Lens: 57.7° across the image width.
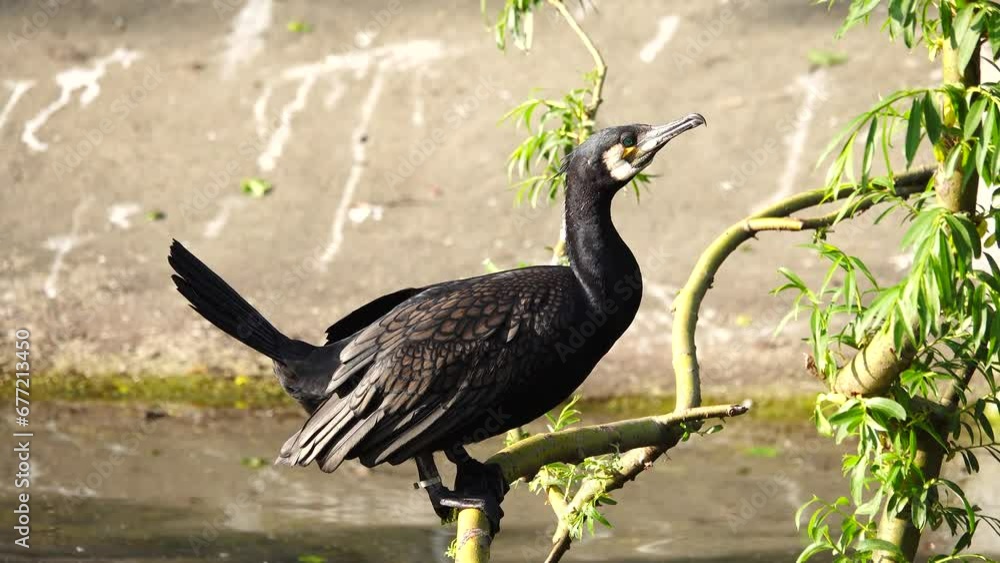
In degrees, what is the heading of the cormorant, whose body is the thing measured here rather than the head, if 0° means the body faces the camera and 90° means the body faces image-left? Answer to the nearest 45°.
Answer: approximately 270°
